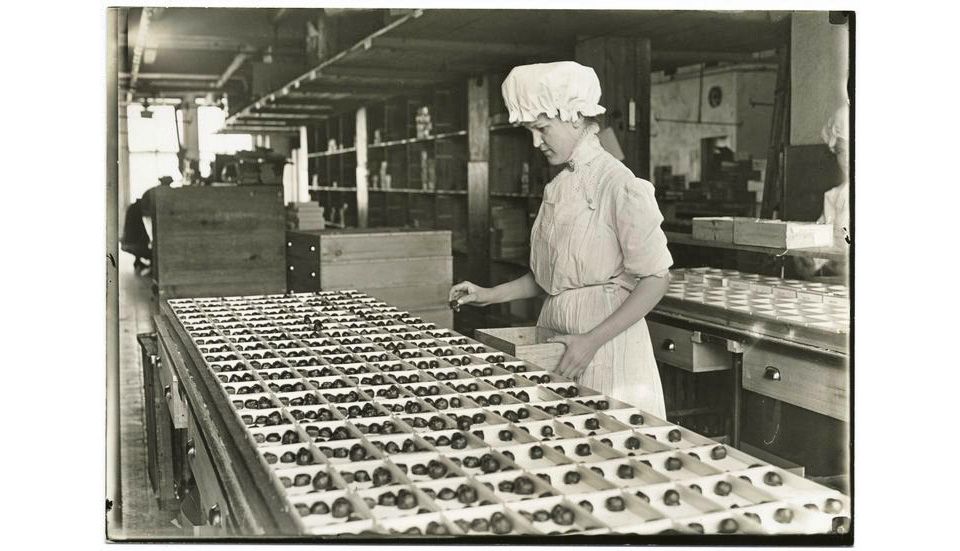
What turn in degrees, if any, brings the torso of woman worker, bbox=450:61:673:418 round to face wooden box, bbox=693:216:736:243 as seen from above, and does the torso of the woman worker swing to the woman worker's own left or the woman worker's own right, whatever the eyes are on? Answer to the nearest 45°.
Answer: approximately 135° to the woman worker's own right

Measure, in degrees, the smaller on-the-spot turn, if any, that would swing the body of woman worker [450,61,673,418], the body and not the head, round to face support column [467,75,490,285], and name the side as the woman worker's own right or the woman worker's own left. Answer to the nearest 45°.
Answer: approximately 135° to the woman worker's own right

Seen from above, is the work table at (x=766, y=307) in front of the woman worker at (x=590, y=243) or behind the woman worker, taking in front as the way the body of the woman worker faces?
behind

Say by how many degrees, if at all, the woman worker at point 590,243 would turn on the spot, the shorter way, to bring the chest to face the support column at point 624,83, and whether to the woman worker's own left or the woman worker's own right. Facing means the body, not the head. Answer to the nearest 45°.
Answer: approximately 135° to the woman worker's own right

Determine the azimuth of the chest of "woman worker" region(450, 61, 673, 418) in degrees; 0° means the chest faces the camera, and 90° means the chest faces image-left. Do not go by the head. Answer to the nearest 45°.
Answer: approximately 45°

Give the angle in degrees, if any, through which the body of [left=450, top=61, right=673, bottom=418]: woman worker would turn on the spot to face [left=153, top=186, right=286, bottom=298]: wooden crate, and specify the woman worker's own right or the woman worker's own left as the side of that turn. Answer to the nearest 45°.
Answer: approximately 90° to the woman worker's own right

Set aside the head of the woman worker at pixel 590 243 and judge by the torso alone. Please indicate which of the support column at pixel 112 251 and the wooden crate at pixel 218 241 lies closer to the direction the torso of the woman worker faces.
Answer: the support column
